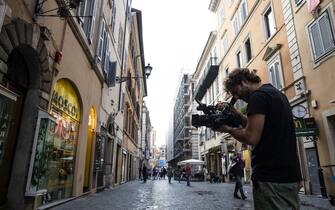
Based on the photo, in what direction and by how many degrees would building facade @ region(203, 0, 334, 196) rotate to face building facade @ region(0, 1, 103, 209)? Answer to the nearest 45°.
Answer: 0° — it already faces it

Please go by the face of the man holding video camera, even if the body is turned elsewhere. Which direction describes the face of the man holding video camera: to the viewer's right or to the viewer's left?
to the viewer's left

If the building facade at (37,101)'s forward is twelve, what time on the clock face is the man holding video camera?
The man holding video camera is roughly at 1 o'clock from the building facade.

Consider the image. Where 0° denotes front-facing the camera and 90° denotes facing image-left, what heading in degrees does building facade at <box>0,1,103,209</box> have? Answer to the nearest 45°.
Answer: approximately 315°
